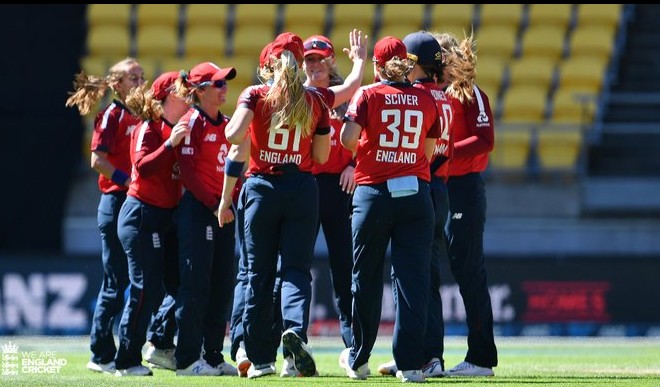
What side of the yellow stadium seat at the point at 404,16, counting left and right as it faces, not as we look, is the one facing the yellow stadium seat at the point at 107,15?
right

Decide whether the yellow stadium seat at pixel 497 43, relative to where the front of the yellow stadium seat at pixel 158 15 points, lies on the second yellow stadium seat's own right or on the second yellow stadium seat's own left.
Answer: on the second yellow stadium seat's own left

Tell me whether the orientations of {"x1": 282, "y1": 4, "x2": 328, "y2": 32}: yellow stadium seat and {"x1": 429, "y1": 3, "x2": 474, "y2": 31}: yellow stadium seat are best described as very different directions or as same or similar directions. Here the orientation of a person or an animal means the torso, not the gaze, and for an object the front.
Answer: same or similar directions

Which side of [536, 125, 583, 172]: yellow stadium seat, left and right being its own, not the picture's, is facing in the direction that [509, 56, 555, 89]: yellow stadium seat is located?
back

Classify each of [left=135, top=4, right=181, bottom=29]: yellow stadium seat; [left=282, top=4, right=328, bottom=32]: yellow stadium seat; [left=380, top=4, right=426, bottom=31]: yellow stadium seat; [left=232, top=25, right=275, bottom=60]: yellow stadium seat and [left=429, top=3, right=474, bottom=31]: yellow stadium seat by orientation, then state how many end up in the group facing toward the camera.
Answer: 5

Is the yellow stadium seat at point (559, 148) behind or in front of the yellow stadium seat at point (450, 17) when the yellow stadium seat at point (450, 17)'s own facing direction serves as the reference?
in front

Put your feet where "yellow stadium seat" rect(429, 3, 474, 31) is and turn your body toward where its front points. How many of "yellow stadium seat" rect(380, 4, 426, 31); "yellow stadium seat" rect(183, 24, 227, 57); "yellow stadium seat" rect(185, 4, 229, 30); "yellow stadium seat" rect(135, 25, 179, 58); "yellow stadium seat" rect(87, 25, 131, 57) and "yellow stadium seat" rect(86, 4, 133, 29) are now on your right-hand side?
6

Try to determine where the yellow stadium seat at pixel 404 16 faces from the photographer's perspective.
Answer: facing the viewer

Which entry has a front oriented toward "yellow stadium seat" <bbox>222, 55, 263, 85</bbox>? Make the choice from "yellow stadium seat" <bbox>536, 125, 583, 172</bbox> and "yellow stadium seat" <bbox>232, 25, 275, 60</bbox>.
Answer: "yellow stadium seat" <bbox>232, 25, 275, 60</bbox>

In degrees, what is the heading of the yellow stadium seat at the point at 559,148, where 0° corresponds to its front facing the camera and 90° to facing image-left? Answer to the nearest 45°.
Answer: approximately 0°

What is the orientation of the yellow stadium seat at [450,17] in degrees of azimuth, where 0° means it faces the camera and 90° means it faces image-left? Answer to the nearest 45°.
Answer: approximately 0°

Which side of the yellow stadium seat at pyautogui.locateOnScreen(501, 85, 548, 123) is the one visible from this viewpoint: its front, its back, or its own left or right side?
front

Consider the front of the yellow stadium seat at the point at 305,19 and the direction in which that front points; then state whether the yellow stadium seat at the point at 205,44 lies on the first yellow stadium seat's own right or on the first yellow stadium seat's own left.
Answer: on the first yellow stadium seat's own right

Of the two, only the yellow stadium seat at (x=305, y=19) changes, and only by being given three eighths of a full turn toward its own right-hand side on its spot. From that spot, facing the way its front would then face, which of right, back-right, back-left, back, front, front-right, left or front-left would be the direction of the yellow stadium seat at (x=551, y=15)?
back-right

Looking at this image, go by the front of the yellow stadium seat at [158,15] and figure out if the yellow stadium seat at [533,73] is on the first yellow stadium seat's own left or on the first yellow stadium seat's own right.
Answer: on the first yellow stadium seat's own left

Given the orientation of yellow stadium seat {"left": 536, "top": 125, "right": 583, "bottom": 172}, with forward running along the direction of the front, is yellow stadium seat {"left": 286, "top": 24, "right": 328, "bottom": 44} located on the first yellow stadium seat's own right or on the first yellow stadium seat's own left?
on the first yellow stadium seat's own right

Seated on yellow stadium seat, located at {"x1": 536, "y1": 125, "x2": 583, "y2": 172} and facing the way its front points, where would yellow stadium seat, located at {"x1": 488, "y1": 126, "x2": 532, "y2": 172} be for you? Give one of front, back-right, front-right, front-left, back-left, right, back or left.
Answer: front-right
